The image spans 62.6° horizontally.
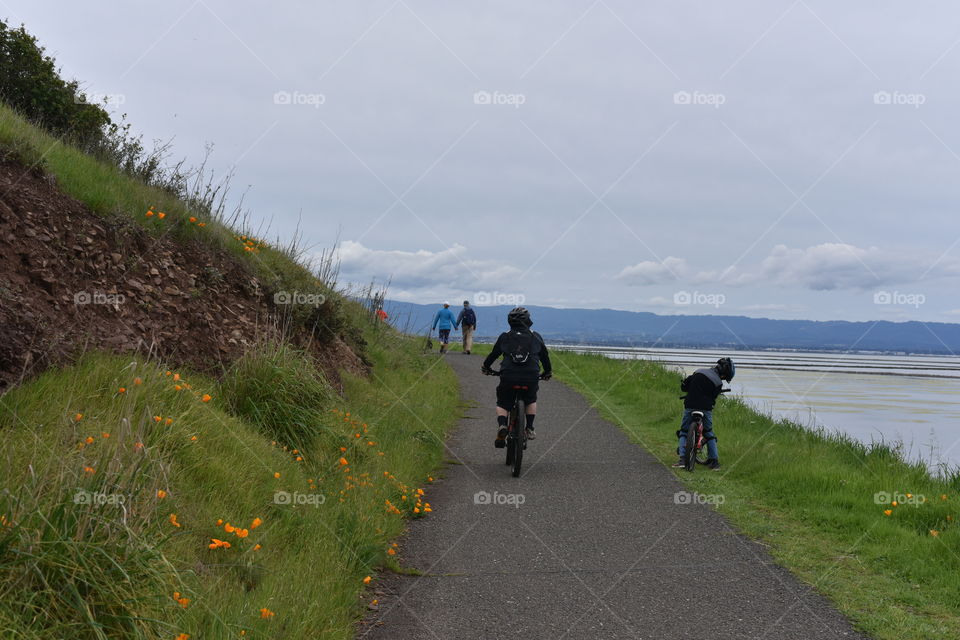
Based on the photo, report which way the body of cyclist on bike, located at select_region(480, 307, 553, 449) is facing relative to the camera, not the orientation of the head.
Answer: away from the camera

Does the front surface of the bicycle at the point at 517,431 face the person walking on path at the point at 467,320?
yes

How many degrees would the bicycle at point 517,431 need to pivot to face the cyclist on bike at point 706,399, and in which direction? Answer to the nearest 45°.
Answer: approximately 90° to its right

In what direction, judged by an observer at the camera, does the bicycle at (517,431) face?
facing away from the viewer

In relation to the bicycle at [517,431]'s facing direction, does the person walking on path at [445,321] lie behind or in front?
in front

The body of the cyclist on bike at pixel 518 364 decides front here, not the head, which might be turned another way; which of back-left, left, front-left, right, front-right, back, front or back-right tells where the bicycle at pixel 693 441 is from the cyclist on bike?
right

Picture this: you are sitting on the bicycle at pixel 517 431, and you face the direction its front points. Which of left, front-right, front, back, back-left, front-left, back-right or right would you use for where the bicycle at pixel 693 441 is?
right

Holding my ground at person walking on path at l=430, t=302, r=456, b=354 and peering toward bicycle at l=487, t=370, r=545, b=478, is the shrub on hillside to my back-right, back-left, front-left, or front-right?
front-right

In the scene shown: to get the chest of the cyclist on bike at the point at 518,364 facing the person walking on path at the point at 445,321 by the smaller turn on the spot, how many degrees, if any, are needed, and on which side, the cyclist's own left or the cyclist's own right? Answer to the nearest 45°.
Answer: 0° — they already face them

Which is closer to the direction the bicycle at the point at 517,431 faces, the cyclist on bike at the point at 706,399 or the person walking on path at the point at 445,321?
the person walking on path

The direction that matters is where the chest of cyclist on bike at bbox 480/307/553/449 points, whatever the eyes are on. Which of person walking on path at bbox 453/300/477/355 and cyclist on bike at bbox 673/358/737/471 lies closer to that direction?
the person walking on path

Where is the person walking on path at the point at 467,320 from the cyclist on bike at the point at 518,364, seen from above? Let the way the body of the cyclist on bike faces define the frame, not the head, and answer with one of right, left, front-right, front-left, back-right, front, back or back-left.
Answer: front
